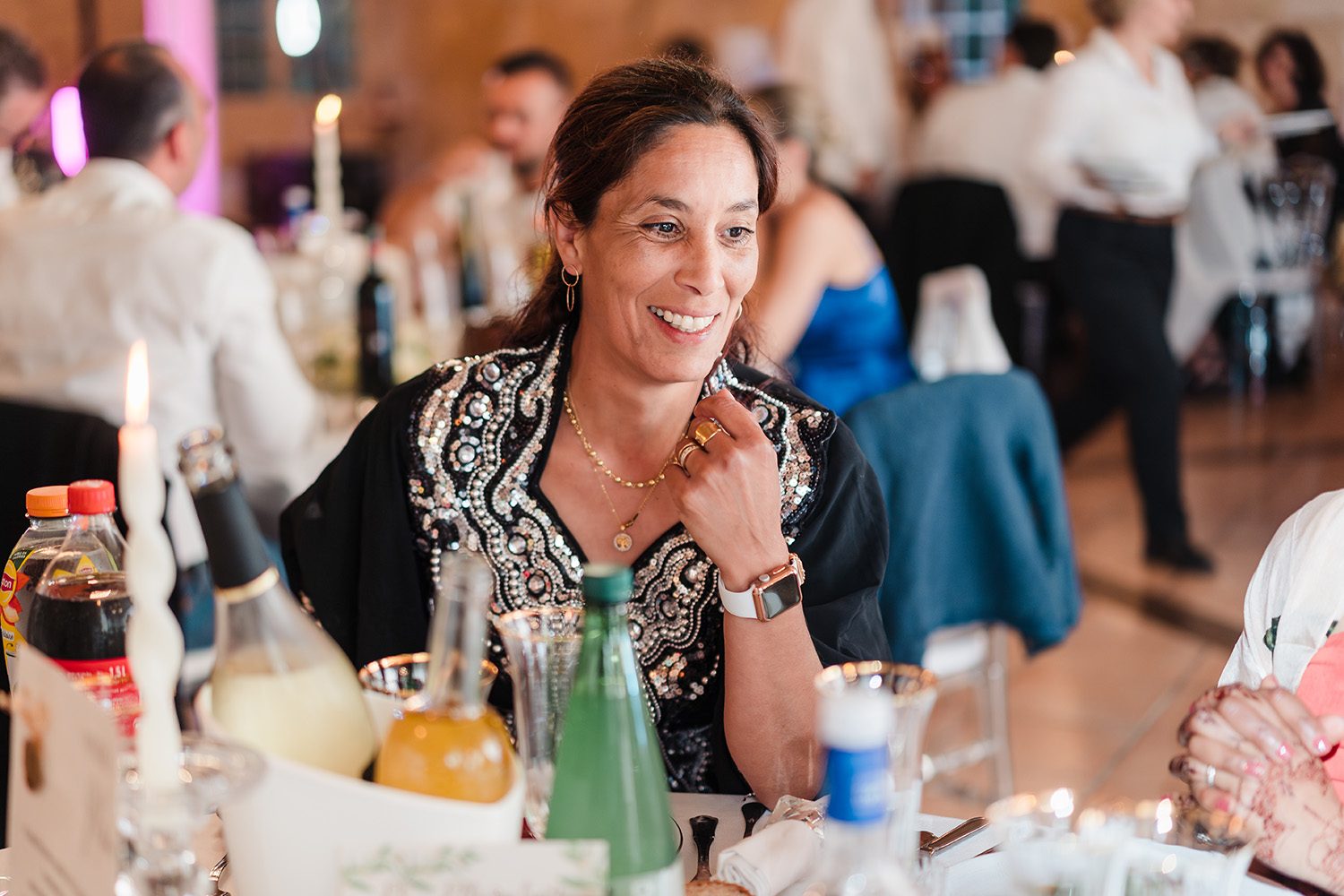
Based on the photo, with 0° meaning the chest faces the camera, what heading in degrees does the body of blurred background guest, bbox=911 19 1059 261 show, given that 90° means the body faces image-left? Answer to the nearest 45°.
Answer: approximately 225°

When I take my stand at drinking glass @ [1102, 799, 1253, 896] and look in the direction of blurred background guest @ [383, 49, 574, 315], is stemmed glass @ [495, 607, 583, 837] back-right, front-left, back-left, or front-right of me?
front-left

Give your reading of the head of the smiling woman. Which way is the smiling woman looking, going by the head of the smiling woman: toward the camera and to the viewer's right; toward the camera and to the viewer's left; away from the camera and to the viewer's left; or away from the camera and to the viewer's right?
toward the camera and to the viewer's right

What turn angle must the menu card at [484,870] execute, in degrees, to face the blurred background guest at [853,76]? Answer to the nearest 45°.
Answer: approximately 180°

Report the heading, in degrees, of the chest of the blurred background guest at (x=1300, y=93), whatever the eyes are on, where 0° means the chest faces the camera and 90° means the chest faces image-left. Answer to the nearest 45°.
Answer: approximately 45°

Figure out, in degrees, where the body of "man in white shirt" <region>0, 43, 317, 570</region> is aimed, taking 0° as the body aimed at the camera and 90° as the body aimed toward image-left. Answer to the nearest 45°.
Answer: approximately 225°

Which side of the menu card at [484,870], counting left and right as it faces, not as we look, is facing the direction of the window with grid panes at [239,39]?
back

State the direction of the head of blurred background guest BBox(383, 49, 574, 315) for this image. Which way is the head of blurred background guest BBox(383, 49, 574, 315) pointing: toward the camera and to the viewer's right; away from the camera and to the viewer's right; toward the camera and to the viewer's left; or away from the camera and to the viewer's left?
toward the camera and to the viewer's left

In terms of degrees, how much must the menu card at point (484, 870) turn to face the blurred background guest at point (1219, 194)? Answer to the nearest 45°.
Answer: approximately 135° to its left

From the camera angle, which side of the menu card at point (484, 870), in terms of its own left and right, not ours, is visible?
front
